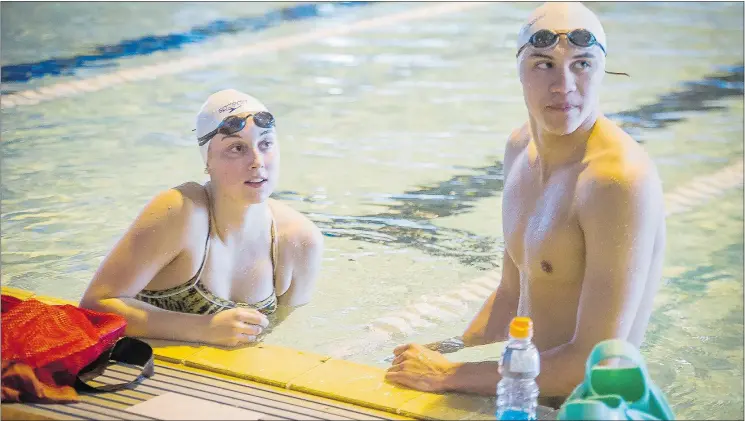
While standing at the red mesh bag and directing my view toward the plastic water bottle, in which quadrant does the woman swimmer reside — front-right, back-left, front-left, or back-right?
front-left

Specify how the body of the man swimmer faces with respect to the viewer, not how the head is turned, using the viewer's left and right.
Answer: facing the viewer and to the left of the viewer

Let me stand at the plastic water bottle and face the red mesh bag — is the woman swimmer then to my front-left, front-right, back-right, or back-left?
front-right

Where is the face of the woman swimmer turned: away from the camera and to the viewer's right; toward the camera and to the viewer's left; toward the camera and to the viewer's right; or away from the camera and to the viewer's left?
toward the camera and to the viewer's right

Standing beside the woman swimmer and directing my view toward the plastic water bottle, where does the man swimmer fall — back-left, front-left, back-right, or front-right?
front-left

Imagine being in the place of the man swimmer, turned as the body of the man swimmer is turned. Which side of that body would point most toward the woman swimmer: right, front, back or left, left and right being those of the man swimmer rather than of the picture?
right

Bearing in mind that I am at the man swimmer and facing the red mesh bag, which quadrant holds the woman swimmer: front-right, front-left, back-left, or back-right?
front-right

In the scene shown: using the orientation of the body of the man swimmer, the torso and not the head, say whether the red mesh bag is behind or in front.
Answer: in front
